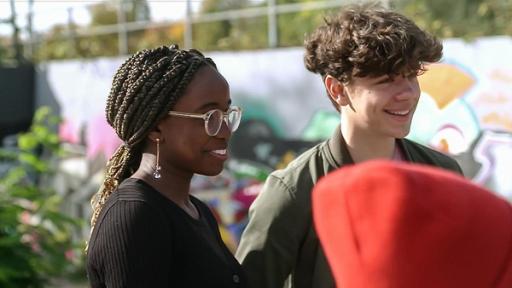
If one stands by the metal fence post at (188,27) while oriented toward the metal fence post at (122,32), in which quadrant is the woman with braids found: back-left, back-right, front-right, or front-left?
back-left

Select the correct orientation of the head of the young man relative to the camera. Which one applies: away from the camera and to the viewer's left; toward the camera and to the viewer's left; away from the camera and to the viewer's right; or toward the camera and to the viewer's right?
toward the camera and to the viewer's right

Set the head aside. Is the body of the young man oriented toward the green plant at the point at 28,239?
no

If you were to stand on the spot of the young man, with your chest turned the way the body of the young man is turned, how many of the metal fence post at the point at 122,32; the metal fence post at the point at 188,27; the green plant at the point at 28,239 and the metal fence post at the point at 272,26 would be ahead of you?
0

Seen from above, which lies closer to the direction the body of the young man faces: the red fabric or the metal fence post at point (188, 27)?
the red fabric

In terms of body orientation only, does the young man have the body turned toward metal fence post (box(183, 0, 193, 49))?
no

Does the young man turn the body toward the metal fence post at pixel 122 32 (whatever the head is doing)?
no

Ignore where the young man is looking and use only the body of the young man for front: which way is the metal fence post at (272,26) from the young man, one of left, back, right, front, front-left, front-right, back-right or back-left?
back-left

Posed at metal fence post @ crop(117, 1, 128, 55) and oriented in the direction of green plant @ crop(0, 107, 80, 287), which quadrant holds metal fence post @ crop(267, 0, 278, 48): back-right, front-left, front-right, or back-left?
front-left

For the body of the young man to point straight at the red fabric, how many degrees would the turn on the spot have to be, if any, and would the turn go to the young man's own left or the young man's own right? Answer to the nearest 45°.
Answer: approximately 45° to the young man's own right

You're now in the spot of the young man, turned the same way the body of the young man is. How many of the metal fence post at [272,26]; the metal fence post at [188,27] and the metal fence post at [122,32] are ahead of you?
0

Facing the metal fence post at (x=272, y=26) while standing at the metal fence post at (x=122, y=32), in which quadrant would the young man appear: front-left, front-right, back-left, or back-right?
front-right

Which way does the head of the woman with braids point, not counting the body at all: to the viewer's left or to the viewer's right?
to the viewer's right
